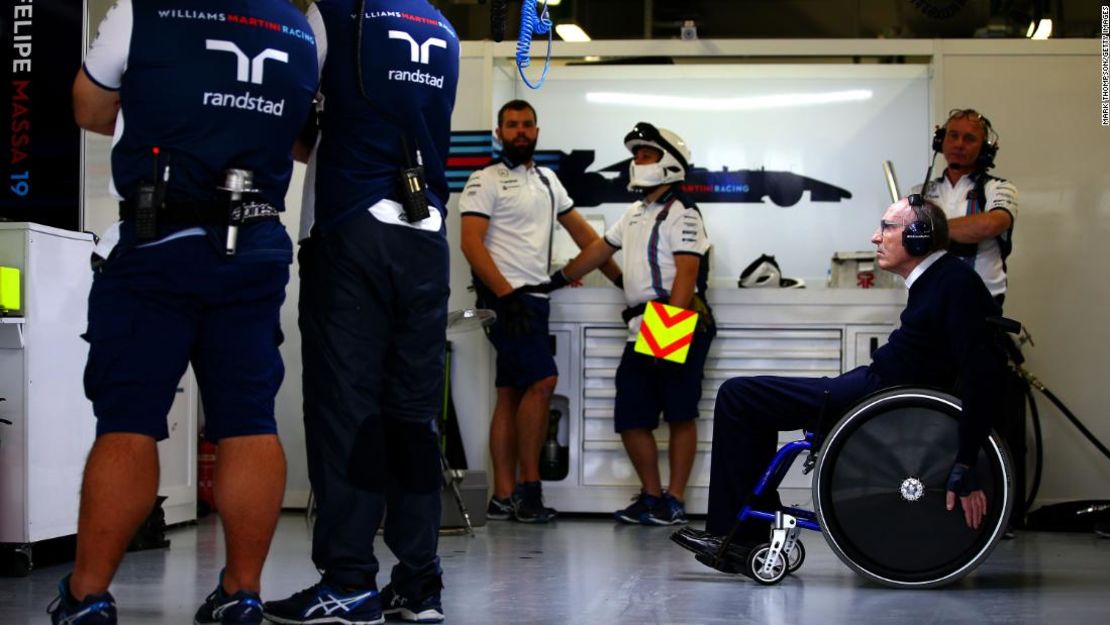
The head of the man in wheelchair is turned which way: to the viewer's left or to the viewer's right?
to the viewer's left

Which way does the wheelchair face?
to the viewer's left

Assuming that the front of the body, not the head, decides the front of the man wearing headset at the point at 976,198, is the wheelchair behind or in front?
in front

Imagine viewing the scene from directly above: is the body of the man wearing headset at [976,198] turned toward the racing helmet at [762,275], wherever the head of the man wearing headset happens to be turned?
no

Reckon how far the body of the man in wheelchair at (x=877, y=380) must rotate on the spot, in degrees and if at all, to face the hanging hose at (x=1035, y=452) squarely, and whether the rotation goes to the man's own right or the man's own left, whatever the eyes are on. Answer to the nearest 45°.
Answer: approximately 90° to the man's own right

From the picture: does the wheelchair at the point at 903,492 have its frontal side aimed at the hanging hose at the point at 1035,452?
no

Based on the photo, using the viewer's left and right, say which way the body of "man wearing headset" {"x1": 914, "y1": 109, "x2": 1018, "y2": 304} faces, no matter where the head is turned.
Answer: facing the viewer and to the left of the viewer

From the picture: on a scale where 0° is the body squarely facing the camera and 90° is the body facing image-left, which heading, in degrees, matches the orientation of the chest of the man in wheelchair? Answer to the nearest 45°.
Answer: approximately 90°

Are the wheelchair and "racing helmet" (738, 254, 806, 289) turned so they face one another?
no
